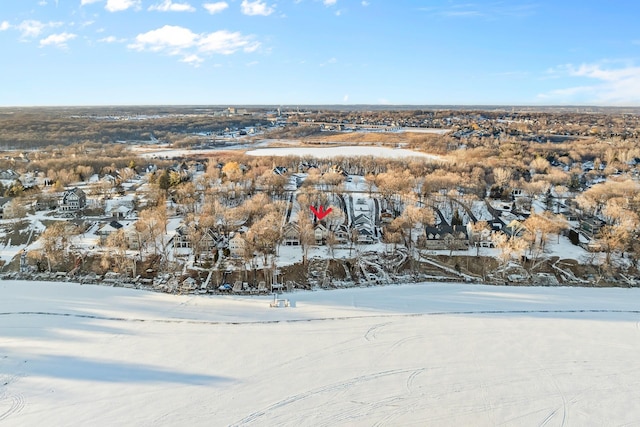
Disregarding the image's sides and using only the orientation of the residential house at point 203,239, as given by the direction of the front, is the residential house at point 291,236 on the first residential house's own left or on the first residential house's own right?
on the first residential house's own left

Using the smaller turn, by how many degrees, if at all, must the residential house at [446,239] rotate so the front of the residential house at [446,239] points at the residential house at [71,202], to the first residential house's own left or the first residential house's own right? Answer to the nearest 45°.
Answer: approximately 90° to the first residential house's own right

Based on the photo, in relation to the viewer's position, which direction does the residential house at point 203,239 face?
facing the viewer
